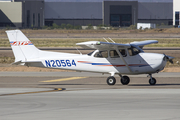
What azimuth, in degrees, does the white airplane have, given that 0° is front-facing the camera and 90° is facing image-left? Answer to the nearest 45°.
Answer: approximately 270°
